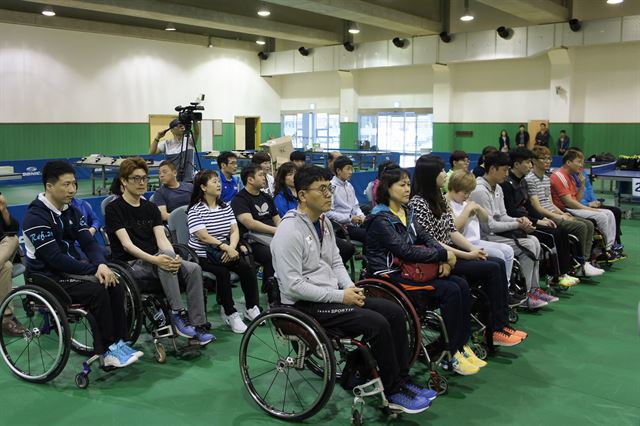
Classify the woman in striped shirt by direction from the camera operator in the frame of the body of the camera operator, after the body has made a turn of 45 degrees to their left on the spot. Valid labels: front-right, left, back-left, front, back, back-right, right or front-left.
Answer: right

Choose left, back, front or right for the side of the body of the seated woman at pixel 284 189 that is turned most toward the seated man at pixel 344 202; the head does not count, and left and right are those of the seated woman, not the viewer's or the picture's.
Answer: left

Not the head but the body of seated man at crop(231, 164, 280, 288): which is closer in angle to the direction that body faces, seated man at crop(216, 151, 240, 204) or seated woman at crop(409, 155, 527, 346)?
the seated woman
